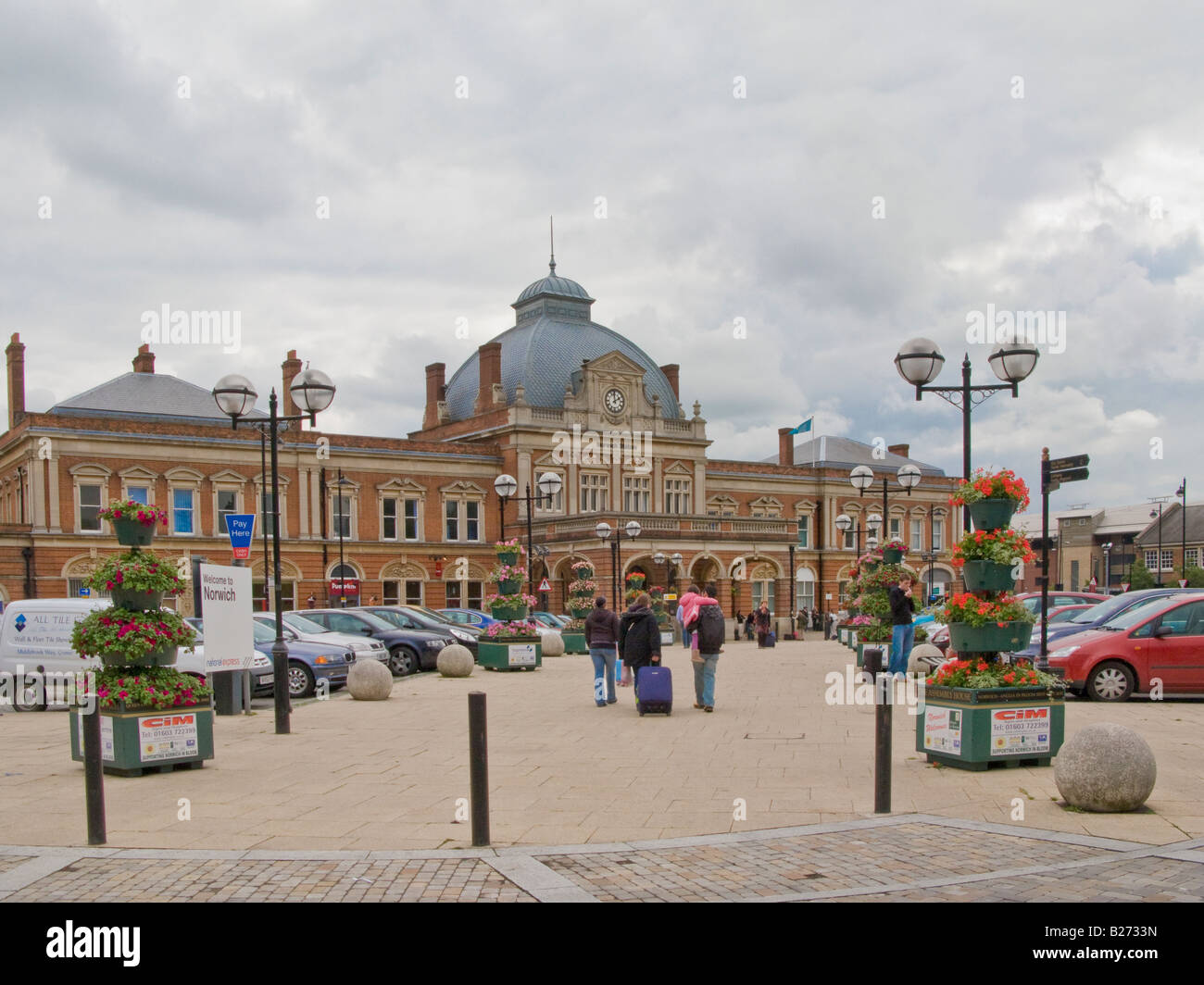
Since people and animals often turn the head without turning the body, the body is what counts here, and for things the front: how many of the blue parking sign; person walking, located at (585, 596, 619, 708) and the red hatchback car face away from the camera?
1

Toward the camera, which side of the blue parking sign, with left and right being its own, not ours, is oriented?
front

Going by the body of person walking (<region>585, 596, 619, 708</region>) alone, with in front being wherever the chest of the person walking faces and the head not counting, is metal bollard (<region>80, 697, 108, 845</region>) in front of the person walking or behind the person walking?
behind

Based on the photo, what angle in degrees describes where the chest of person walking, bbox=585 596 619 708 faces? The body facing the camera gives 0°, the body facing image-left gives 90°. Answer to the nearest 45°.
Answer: approximately 180°

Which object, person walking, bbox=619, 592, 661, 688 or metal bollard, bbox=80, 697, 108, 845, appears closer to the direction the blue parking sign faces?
the metal bollard

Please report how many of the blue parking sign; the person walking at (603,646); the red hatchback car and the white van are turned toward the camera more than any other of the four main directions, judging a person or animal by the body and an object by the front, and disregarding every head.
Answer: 1

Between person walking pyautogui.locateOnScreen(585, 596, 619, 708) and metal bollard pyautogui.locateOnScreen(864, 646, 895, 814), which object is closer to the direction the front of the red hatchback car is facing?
the person walking

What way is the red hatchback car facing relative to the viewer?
to the viewer's left

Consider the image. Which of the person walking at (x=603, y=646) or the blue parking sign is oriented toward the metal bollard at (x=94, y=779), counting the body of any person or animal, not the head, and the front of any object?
the blue parking sign
